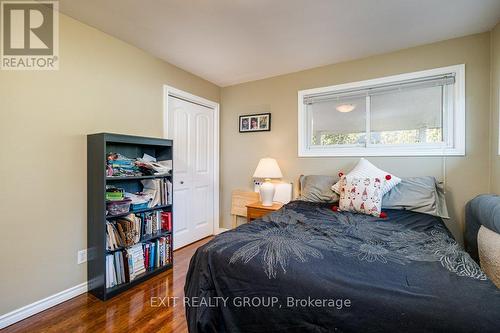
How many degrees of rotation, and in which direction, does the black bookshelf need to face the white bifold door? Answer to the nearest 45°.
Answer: approximately 90° to its left

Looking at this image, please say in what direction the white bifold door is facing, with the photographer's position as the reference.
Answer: facing the viewer and to the right of the viewer

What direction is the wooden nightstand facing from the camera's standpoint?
toward the camera

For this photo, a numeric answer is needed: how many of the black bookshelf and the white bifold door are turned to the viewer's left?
0

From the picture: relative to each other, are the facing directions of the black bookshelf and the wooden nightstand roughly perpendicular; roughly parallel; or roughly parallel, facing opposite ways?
roughly perpendicular

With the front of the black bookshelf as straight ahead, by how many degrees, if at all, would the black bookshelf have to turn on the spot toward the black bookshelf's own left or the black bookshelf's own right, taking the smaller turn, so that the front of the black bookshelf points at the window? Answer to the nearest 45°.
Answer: approximately 45° to the black bookshelf's own left

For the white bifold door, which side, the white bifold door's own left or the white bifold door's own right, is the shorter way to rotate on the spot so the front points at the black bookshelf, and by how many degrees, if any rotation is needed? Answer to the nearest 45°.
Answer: approximately 90° to the white bifold door's own right

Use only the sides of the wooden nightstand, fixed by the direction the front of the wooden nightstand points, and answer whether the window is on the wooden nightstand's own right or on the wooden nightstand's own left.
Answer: on the wooden nightstand's own left

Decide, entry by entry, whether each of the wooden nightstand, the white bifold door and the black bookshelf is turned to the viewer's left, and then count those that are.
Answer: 0

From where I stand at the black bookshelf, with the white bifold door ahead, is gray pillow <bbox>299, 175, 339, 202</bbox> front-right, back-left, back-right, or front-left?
front-right

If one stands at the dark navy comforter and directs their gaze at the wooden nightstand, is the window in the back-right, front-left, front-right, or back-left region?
front-right

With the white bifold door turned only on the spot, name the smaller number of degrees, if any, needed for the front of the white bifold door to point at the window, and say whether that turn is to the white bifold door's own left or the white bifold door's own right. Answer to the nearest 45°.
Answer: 0° — it already faces it

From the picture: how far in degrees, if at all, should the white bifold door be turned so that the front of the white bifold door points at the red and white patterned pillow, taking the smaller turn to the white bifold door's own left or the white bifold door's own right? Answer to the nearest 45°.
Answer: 0° — it already faces it

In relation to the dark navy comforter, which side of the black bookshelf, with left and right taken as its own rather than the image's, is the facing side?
front

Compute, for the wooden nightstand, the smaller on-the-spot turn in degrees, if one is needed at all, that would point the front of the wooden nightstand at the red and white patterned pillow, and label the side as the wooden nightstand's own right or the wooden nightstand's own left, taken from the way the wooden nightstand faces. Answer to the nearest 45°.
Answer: approximately 45° to the wooden nightstand's own left
